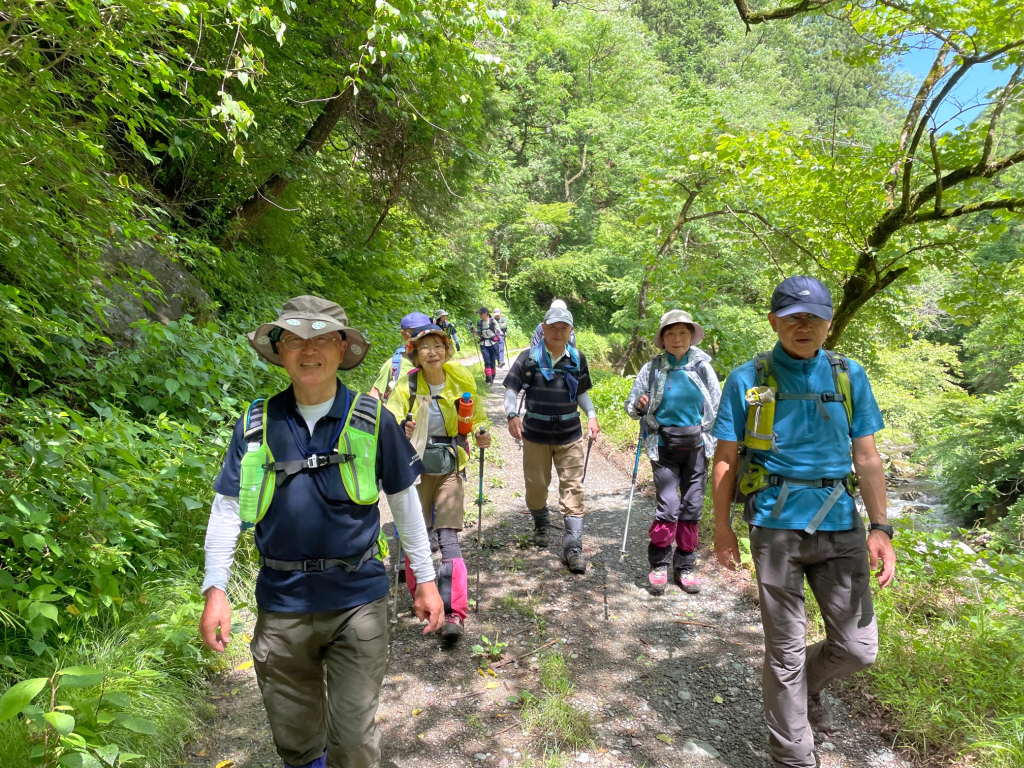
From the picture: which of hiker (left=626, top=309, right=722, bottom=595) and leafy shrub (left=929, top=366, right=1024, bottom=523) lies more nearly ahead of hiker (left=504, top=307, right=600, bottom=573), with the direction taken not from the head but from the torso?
the hiker

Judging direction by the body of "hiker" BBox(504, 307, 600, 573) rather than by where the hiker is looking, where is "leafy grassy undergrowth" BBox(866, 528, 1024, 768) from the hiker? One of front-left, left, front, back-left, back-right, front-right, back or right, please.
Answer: front-left

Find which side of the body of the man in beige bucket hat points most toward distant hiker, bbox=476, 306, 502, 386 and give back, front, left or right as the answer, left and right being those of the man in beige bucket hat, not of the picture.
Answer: back

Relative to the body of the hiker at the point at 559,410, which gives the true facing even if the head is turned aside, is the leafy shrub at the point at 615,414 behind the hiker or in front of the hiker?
behind

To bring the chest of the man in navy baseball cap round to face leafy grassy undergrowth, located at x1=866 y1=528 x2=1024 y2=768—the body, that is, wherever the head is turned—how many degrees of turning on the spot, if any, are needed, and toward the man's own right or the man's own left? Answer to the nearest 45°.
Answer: approximately 135° to the man's own left

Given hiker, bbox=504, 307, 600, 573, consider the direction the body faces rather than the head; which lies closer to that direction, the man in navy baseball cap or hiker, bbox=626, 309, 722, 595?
the man in navy baseball cap

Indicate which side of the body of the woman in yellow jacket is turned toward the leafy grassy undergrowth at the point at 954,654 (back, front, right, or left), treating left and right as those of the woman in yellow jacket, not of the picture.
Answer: left

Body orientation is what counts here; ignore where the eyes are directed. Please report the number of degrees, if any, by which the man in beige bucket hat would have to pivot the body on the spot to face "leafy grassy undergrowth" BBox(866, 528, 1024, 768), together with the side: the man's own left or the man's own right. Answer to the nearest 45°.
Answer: approximately 90° to the man's own left

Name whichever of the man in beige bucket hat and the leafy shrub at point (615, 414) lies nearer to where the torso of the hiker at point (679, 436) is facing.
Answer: the man in beige bucket hat

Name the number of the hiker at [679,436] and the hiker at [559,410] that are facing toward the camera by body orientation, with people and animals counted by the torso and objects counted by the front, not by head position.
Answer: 2
